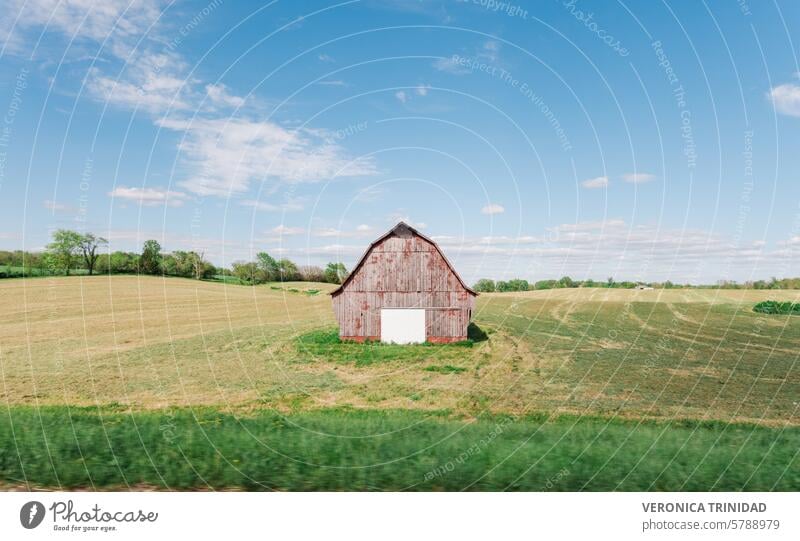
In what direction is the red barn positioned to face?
toward the camera
